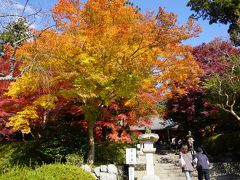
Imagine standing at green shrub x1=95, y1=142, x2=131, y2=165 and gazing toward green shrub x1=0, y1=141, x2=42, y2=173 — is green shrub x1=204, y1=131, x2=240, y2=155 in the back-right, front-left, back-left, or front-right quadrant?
back-right

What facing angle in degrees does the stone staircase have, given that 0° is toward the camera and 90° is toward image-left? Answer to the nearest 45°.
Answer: approximately 0°

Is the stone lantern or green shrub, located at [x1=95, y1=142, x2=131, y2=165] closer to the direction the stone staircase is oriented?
the stone lantern

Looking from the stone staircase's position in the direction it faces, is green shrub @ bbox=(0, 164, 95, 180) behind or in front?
in front

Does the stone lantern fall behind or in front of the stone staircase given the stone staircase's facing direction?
in front

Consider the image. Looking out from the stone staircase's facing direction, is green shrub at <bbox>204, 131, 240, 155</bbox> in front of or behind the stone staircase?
behind

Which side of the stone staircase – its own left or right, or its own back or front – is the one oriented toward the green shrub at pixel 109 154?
right

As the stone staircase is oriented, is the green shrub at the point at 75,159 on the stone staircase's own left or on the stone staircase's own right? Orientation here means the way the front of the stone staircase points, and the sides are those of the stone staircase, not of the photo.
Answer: on the stone staircase's own right

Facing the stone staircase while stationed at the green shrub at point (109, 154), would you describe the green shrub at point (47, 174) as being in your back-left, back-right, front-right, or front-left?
back-right
